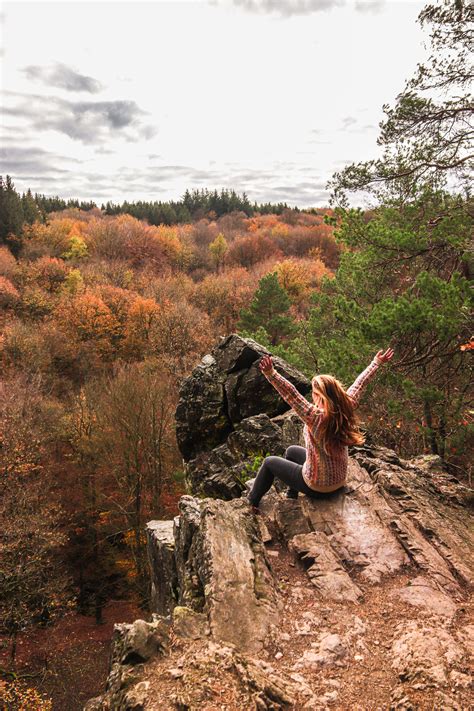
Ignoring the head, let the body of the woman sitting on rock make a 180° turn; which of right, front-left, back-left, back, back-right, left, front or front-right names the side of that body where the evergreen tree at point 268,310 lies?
back-left

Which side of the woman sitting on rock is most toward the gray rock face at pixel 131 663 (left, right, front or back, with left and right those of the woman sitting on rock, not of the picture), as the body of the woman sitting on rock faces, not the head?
left

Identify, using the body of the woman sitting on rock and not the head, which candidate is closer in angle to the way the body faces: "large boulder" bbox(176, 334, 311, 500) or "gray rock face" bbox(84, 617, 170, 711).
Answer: the large boulder

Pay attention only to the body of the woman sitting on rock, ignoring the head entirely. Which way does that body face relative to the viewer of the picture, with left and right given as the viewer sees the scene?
facing away from the viewer and to the left of the viewer

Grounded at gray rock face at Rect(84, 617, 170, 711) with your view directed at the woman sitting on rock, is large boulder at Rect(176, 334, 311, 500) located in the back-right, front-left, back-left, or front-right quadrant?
front-left
